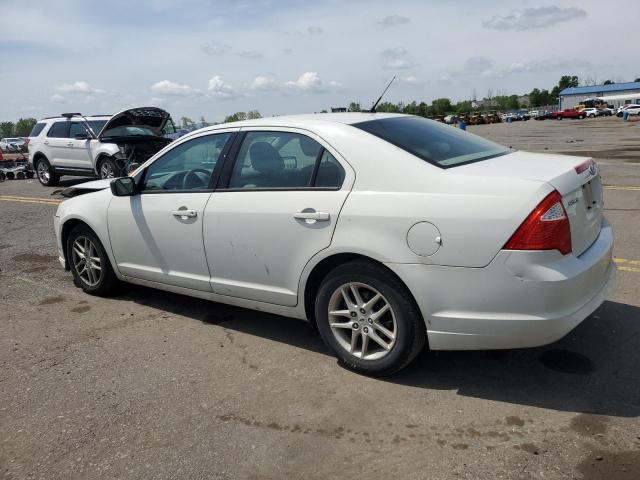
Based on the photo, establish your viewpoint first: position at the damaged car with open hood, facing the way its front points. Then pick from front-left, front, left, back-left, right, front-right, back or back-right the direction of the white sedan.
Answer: front-right

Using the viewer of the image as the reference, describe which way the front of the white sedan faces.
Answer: facing away from the viewer and to the left of the viewer

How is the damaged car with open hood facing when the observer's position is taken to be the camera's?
facing the viewer and to the right of the viewer

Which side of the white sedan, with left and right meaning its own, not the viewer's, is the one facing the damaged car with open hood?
front

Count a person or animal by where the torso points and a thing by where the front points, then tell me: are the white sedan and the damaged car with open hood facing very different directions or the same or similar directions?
very different directions
